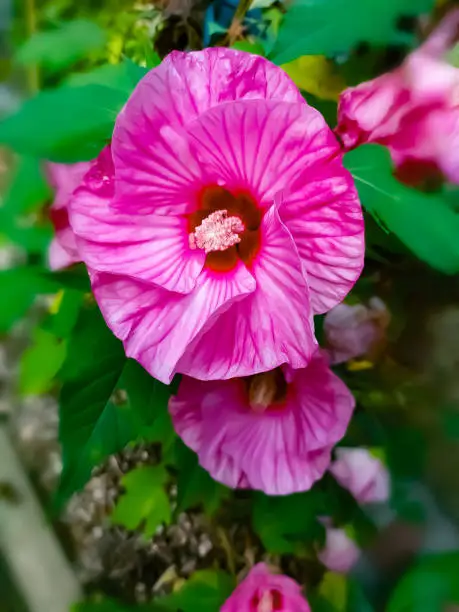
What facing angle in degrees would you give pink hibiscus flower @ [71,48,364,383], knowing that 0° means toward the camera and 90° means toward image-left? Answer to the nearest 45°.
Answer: approximately 0°
